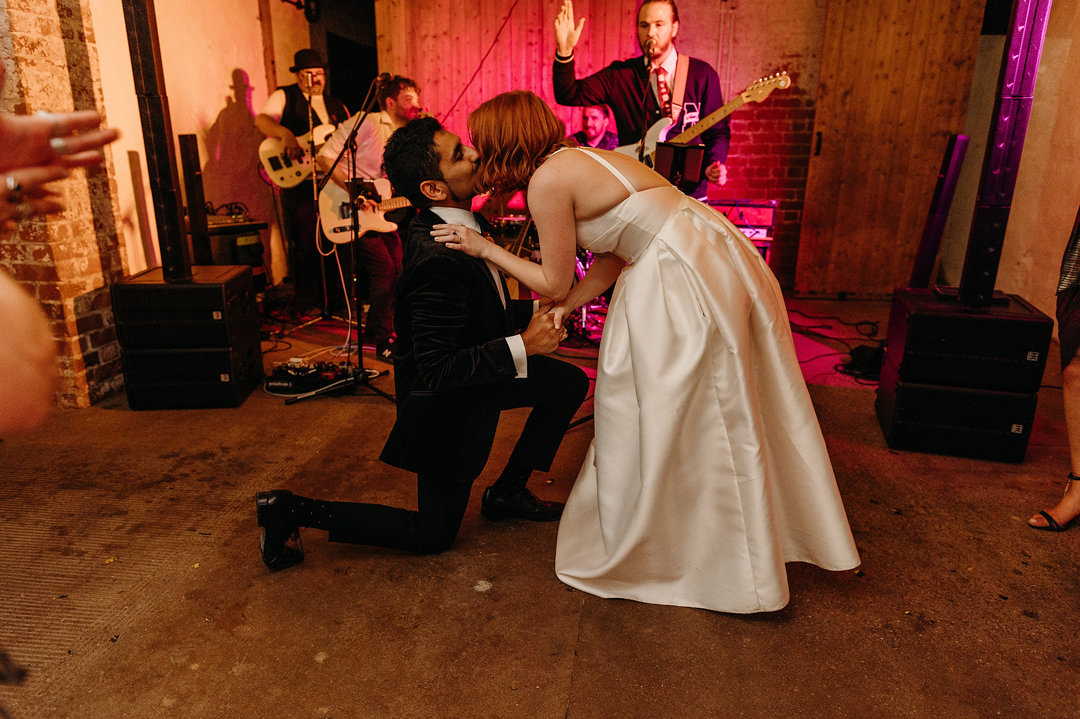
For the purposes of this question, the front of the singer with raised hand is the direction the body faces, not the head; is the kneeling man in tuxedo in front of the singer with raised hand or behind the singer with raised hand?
in front

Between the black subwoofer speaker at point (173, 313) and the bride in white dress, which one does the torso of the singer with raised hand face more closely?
the bride in white dress

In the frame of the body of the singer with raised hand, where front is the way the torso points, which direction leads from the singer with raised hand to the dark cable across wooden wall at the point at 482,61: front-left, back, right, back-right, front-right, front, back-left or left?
back-right

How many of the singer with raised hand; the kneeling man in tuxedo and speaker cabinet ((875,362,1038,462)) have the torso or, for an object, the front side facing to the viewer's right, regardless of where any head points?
1

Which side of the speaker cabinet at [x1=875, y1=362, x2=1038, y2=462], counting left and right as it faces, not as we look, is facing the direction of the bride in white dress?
front

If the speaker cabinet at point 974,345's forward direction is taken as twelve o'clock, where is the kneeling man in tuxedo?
The kneeling man in tuxedo is roughly at 1 o'clock from the speaker cabinet.

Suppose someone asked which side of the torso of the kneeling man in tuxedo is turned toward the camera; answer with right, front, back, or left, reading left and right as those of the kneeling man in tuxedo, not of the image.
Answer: right
